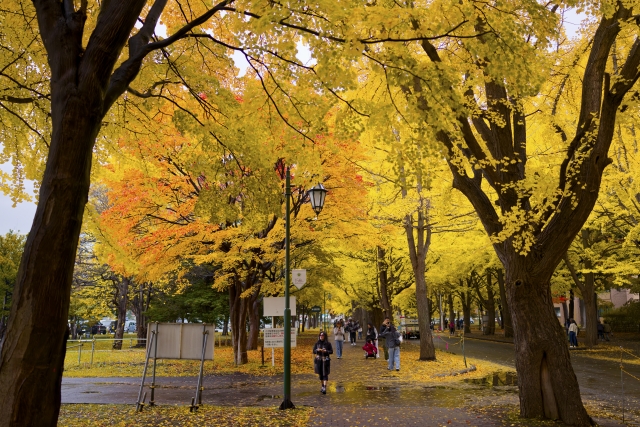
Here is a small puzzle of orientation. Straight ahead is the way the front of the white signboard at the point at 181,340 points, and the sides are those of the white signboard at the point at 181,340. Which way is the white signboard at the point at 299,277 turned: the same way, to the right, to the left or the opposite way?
the opposite way

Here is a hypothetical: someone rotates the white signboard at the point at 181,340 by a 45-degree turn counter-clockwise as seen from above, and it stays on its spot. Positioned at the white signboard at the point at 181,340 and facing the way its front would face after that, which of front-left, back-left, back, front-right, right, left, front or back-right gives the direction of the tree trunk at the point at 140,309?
front-right

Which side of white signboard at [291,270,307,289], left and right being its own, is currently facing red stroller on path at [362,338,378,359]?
back

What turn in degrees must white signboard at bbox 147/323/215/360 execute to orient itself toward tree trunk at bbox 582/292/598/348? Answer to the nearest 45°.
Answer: approximately 45° to its right

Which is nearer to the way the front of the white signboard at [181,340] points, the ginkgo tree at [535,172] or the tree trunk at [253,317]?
the tree trunk

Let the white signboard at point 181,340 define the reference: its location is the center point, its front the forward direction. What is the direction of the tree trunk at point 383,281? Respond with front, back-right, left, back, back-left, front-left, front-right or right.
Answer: front-right

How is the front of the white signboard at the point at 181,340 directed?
away from the camera

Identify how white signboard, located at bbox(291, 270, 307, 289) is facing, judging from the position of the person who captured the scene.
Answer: facing the viewer

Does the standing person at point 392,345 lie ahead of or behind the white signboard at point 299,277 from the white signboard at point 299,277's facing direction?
behind

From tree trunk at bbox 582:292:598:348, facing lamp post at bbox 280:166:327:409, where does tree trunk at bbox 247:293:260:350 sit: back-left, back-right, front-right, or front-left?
front-right

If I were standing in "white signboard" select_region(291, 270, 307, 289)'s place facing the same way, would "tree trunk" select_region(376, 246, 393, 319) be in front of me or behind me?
behind
